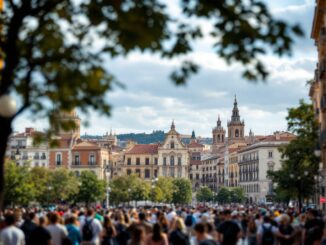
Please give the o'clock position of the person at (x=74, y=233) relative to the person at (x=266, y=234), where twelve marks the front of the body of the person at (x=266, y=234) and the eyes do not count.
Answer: the person at (x=74, y=233) is roughly at 8 o'clock from the person at (x=266, y=234).

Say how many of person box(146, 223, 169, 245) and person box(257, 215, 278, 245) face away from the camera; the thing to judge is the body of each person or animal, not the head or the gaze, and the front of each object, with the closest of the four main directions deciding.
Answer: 2

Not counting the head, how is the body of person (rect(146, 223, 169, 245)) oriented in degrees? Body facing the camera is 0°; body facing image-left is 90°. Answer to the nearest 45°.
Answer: approximately 180°

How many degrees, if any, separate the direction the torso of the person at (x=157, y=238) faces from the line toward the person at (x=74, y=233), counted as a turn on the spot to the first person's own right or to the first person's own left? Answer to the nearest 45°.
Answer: approximately 45° to the first person's own left

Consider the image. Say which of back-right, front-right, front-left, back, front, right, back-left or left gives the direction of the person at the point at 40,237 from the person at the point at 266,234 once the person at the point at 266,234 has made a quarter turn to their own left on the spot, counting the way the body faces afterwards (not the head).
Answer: front-left

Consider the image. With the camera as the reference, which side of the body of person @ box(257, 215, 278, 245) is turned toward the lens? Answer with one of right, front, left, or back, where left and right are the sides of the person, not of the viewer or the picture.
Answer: back

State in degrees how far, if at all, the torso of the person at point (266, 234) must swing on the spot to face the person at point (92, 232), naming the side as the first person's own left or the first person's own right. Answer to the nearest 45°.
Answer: approximately 135° to the first person's own left

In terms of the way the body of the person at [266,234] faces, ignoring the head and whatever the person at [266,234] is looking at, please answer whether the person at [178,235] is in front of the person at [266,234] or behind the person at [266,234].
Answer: behind
